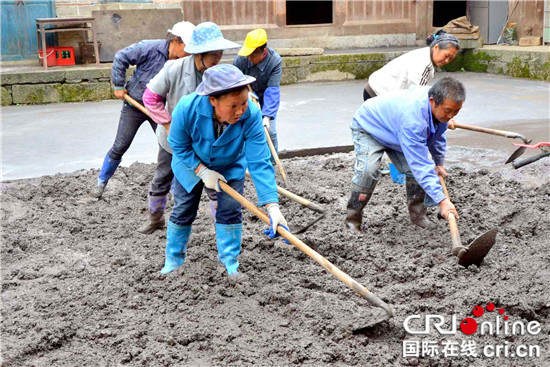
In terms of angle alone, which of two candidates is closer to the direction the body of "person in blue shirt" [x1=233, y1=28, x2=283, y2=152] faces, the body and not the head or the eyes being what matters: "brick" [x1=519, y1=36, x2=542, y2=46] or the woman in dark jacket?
the woman in dark jacket

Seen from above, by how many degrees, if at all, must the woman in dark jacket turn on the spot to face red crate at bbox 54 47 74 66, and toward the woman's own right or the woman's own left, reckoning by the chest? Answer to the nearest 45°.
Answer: approximately 90° to the woman's own left

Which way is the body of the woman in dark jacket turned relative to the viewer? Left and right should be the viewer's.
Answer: facing to the right of the viewer

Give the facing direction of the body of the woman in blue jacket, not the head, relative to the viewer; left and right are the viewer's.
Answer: facing the viewer and to the right of the viewer

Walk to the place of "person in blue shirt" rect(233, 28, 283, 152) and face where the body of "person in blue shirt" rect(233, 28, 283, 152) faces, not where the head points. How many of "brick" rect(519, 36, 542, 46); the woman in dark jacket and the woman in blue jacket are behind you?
1

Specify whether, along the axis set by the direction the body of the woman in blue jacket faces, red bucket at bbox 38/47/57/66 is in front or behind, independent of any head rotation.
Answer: behind

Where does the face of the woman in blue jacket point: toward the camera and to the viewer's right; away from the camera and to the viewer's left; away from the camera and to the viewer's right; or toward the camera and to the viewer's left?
toward the camera and to the viewer's right

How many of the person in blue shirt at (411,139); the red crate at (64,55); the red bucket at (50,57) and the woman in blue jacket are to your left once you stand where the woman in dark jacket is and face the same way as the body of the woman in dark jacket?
2

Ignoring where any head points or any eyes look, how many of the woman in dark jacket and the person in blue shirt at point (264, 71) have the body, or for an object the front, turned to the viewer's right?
1

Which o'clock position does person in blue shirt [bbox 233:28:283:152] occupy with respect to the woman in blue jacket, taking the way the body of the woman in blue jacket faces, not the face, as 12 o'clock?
The person in blue shirt is roughly at 8 o'clock from the woman in blue jacket.

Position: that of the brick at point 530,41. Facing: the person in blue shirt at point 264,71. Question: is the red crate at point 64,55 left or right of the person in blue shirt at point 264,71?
right
